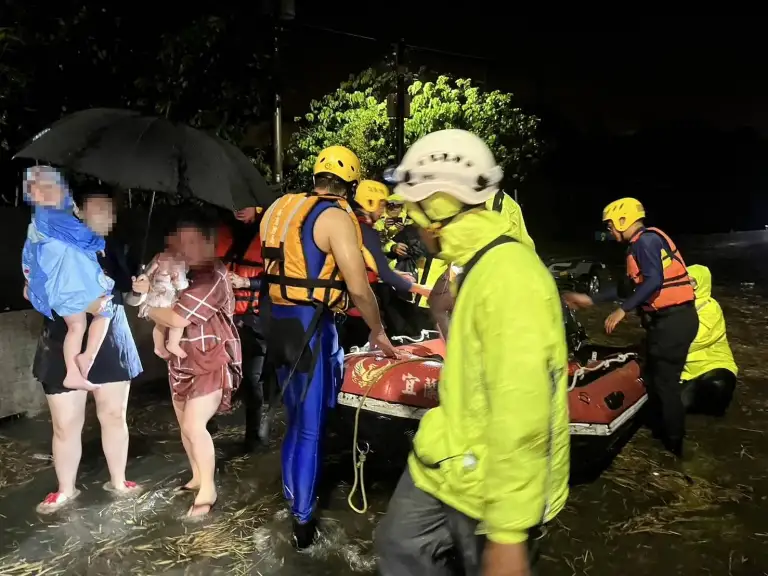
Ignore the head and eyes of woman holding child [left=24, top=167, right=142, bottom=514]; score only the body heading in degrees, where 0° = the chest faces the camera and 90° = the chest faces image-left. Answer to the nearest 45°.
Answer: approximately 0°

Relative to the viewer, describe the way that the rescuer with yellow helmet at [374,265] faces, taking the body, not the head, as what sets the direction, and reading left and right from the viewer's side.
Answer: facing to the right of the viewer

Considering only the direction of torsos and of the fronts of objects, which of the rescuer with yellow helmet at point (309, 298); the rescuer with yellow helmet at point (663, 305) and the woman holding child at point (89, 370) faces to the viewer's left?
the rescuer with yellow helmet at point (663, 305)

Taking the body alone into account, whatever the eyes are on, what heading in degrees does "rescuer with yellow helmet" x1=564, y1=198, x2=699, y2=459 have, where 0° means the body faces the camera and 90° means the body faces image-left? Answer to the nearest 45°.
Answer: approximately 90°
